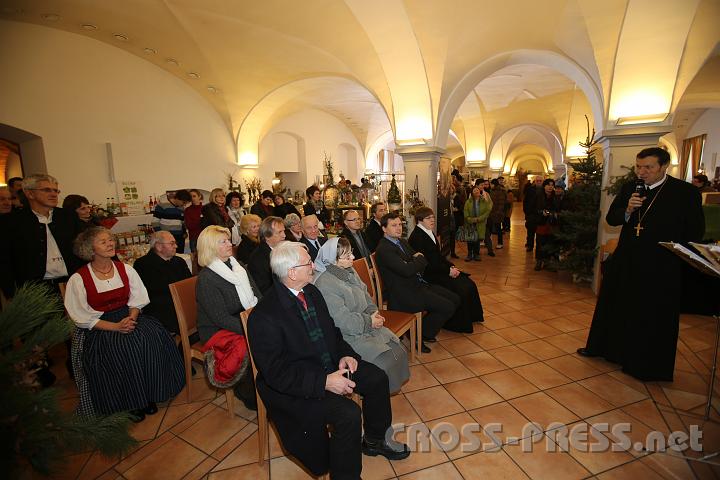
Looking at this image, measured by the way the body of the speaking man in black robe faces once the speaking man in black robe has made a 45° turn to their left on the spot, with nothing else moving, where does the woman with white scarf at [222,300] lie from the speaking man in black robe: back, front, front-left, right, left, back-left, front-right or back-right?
front-right

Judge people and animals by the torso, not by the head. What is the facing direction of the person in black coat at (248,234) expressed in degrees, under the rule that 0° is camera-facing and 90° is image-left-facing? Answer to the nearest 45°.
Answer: approximately 315°

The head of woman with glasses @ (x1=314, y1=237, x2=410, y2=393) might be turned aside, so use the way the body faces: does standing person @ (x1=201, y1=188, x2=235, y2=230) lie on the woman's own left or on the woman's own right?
on the woman's own left

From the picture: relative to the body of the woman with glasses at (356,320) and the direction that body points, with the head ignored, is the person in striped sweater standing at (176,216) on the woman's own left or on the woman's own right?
on the woman's own left

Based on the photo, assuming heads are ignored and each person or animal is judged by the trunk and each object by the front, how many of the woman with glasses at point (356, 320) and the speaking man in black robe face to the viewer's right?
1

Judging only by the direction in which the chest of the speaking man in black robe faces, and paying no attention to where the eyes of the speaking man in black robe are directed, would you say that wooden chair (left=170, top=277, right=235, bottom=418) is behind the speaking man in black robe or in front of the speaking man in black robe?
in front

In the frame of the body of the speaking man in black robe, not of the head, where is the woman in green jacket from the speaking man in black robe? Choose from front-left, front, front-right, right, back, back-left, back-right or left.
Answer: right

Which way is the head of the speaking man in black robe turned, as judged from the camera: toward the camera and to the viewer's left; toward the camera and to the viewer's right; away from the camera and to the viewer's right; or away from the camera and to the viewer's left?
toward the camera and to the viewer's left

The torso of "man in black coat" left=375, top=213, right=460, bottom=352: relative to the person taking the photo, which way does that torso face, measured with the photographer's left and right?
facing the viewer and to the right of the viewer

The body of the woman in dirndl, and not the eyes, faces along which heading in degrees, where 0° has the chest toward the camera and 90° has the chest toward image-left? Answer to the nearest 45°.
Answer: approximately 315°

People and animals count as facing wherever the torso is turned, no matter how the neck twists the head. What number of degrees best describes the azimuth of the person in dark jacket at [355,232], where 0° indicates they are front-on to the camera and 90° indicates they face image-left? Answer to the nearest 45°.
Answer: approximately 315°

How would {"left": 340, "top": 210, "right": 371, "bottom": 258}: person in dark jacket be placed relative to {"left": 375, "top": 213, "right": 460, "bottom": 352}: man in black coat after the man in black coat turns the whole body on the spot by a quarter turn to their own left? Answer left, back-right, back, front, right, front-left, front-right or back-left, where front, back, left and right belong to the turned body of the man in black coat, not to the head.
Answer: left

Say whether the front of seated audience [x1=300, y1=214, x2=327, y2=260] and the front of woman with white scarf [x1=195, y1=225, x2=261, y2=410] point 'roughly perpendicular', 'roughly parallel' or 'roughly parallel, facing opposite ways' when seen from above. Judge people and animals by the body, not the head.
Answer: roughly parallel

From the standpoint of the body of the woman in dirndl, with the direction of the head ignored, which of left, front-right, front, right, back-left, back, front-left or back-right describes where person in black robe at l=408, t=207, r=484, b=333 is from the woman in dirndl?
front-left

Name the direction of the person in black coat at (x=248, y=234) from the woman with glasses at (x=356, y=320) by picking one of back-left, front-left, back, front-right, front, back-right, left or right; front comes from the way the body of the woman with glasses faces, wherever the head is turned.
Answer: back-left

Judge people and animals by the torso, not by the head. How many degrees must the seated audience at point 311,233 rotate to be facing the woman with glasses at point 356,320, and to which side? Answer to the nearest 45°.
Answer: approximately 45° to their right

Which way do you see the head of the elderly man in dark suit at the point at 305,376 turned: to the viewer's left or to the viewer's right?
to the viewer's right

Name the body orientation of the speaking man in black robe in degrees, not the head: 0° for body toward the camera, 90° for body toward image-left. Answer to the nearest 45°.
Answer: approximately 45°

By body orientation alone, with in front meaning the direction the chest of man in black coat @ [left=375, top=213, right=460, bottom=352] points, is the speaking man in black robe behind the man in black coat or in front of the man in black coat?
in front

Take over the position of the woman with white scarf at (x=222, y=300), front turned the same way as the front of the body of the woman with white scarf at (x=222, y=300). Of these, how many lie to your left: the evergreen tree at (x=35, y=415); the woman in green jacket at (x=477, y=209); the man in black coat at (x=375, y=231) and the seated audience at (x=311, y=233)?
3
